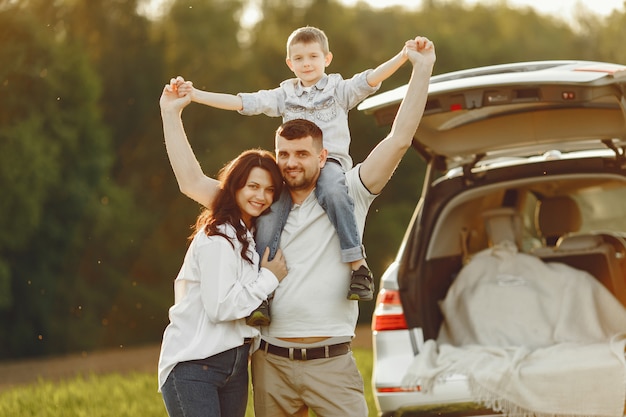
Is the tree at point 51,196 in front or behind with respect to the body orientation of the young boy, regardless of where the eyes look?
behind

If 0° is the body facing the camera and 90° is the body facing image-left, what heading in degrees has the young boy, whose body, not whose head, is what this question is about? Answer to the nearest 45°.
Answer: approximately 0°

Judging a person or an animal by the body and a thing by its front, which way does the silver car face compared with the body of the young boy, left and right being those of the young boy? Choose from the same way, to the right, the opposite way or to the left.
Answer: the opposite way

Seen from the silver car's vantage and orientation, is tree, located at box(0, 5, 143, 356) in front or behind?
in front

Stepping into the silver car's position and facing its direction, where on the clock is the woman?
The woman is roughly at 7 o'clock from the silver car.

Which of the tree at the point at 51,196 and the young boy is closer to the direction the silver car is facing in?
the tree

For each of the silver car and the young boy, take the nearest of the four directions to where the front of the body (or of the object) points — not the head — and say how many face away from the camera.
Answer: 1

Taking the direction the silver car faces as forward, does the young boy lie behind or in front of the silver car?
behind

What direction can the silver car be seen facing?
away from the camera
